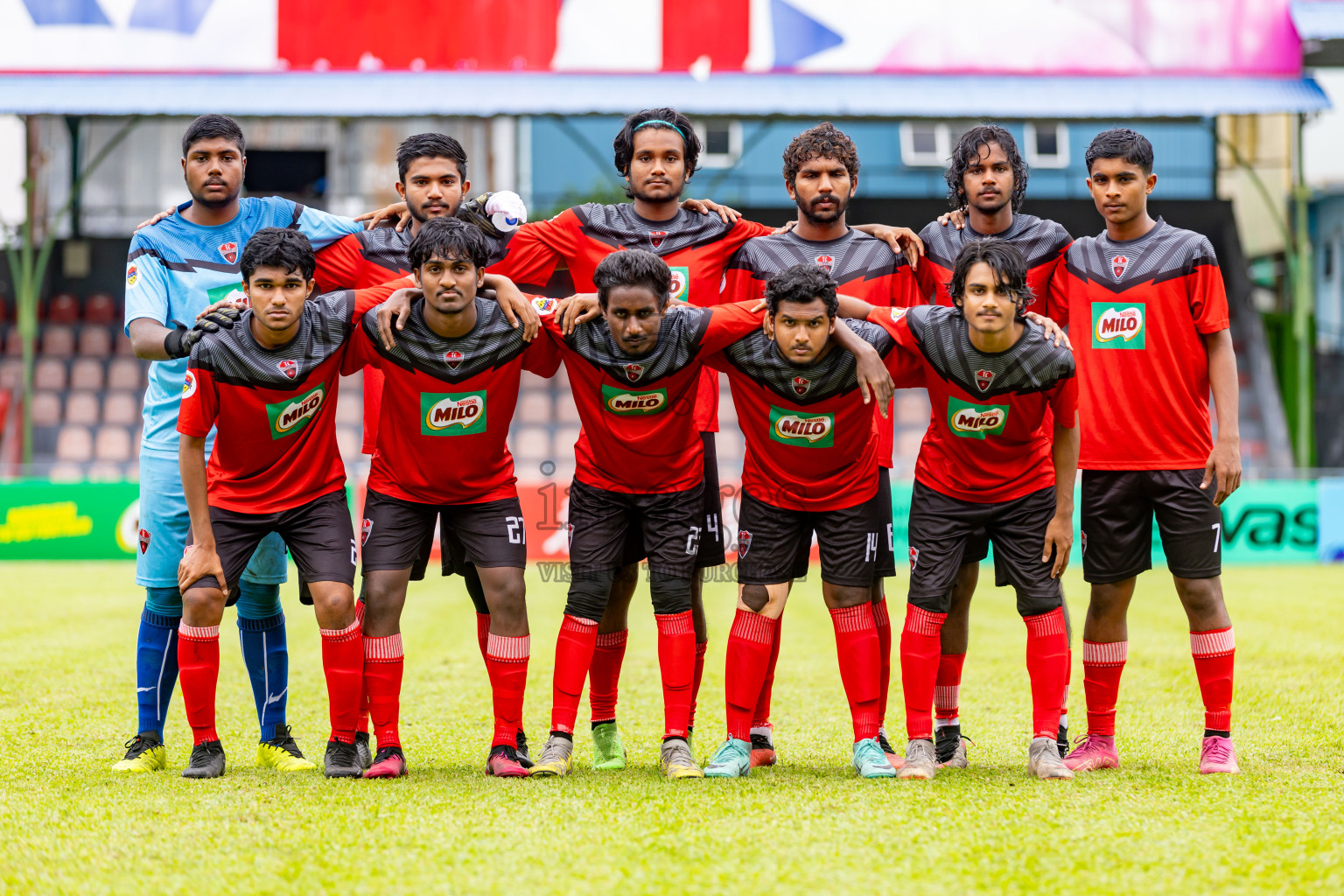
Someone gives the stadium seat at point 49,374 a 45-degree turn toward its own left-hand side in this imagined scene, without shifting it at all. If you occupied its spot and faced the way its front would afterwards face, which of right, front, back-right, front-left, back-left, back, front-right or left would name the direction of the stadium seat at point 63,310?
back-left

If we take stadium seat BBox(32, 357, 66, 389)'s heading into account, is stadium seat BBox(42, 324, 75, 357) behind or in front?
behind

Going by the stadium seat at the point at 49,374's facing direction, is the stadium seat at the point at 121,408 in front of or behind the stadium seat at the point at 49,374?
in front

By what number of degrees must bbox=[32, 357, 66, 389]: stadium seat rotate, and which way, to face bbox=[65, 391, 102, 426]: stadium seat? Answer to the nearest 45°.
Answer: approximately 45° to its left

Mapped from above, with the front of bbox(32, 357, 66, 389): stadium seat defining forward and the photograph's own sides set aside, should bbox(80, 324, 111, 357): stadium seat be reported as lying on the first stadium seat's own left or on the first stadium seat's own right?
on the first stadium seat's own left

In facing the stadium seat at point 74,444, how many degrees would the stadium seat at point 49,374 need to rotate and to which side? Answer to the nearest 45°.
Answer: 0° — it already faces it

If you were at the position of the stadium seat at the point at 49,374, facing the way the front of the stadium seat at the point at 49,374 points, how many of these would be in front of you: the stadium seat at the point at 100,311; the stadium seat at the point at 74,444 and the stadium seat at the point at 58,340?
1

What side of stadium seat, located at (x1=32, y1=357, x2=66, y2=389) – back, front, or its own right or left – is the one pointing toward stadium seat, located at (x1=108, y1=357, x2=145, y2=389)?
left

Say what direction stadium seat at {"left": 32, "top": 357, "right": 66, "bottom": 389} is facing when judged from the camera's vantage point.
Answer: facing the viewer

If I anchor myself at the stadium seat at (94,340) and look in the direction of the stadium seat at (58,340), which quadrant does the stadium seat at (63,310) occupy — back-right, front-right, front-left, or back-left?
front-right

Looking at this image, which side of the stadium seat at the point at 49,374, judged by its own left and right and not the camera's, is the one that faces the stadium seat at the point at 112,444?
front

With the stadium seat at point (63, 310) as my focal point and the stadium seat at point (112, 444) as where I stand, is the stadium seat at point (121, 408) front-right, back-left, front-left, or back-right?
front-right
